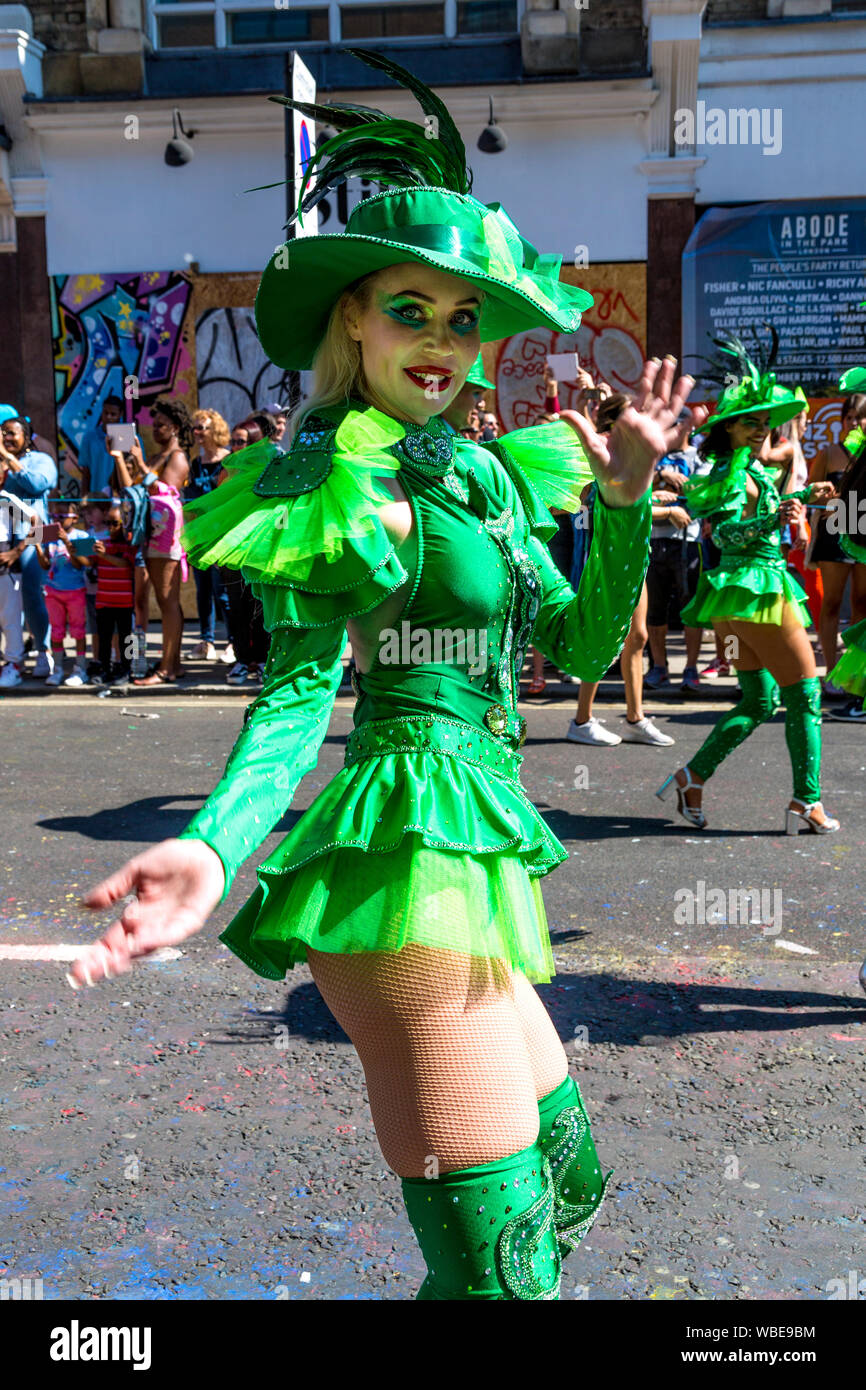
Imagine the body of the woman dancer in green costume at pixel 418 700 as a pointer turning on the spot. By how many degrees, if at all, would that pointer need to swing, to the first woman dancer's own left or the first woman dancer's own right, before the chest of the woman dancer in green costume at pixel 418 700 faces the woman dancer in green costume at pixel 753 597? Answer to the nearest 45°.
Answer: approximately 135° to the first woman dancer's own left

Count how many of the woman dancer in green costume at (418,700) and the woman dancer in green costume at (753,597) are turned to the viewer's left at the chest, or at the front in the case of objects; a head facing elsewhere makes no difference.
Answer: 0

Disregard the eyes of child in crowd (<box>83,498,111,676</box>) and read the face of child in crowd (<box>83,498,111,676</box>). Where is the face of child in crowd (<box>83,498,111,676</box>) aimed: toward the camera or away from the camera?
toward the camera

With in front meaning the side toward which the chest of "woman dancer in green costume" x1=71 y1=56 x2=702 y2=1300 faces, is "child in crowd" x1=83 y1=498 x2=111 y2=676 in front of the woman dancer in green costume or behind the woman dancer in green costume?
behind
